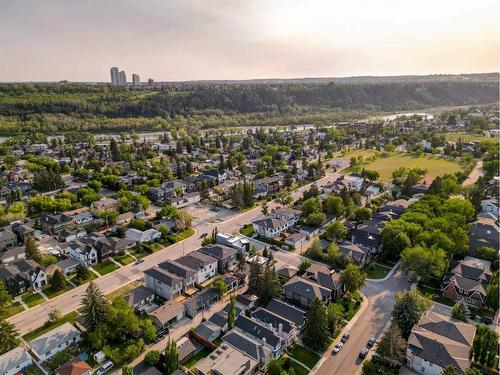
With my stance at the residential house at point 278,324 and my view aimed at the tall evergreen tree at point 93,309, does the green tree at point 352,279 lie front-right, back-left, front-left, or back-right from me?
back-right

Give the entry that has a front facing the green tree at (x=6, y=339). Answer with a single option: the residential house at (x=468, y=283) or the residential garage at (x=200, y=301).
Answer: the residential house at (x=468, y=283)

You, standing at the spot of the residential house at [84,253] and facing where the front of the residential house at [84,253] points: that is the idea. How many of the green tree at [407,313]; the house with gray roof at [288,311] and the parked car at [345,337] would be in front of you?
3

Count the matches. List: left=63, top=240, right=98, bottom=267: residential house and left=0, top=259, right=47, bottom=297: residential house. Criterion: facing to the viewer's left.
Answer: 0

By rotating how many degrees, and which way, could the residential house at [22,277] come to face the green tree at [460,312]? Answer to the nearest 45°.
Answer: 0° — it already faces it

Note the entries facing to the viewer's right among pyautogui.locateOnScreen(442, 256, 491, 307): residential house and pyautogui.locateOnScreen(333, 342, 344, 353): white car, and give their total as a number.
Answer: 0

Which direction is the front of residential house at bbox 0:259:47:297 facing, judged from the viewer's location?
facing the viewer and to the right of the viewer

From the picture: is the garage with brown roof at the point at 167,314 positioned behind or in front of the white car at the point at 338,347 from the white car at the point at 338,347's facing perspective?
in front

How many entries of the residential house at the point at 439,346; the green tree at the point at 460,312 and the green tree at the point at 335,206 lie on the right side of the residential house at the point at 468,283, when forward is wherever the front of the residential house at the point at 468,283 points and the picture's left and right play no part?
1

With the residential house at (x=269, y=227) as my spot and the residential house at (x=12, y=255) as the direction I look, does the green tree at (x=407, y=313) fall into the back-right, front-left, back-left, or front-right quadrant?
back-left

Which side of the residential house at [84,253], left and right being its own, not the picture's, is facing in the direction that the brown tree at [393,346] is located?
front

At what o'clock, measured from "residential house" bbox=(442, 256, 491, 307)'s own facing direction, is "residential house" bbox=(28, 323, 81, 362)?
"residential house" bbox=(28, 323, 81, 362) is roughly at 12 o'clock from "residential house" bbox=(442, 256, 491, 307).
